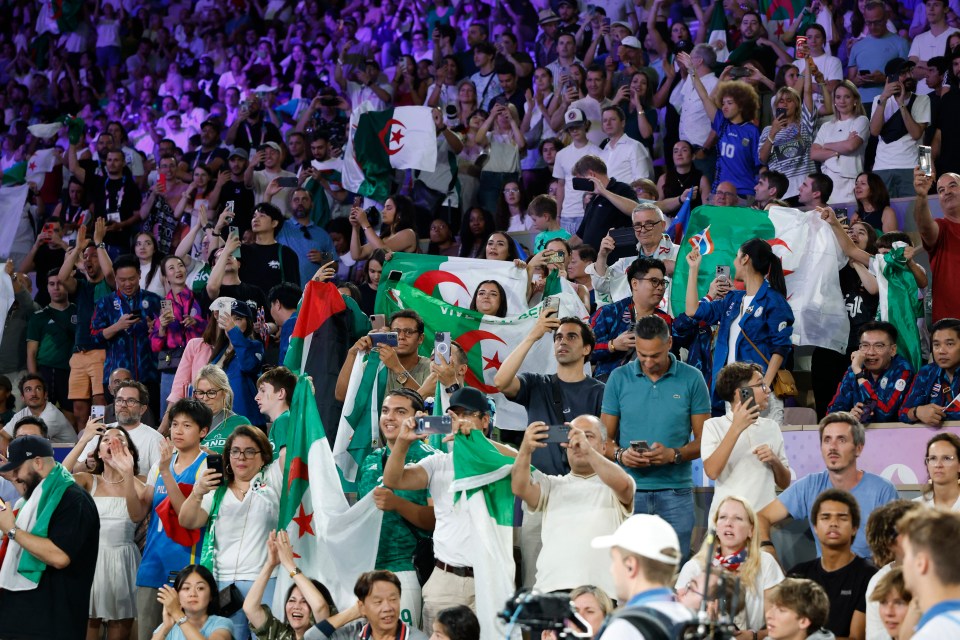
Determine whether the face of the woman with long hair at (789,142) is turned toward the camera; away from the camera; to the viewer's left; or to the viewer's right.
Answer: toward the camera

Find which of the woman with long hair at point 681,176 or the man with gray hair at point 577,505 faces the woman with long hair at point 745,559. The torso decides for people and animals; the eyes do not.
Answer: the woman with long hair at point 681,176

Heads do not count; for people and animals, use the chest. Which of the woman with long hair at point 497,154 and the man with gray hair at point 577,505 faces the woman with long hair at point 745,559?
the woman with long hair at point 497,154

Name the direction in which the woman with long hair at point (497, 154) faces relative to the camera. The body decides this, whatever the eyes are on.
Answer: toward the camera

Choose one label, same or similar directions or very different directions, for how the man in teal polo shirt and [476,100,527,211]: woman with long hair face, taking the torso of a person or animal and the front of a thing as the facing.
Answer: same or similar directions

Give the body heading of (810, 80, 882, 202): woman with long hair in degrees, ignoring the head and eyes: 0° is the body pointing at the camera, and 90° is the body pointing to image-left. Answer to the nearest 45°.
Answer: approximately 45°

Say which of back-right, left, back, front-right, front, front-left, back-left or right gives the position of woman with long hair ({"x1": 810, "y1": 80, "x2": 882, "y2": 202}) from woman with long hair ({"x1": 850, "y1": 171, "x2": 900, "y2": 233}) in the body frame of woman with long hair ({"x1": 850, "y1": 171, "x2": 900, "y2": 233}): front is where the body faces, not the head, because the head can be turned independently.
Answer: back-right

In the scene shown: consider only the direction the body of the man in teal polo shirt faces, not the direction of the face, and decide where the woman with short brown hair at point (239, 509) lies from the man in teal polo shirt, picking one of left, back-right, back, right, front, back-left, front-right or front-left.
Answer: right

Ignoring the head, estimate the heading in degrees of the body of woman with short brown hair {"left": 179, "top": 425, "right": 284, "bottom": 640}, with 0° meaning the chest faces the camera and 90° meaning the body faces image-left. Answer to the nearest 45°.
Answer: approximately 0°

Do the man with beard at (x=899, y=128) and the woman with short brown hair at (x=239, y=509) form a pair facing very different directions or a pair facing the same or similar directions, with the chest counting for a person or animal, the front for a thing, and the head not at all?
same or similar directions

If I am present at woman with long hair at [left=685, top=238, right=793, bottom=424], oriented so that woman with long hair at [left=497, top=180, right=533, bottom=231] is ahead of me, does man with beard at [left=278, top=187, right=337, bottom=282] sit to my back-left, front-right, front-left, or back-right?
front-left

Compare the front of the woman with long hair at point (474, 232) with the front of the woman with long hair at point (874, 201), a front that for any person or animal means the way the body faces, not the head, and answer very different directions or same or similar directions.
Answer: same or similar directions

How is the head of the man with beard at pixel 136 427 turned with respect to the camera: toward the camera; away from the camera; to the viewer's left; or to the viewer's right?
toward the camera

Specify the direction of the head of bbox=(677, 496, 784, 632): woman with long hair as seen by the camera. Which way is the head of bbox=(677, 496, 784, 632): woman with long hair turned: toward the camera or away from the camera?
toward the camera

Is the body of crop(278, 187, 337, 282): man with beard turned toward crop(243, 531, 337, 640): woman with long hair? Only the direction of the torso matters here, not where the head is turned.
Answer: yes

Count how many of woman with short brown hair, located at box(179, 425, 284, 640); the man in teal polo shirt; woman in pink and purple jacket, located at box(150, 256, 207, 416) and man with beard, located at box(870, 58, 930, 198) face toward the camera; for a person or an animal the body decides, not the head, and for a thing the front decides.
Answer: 4

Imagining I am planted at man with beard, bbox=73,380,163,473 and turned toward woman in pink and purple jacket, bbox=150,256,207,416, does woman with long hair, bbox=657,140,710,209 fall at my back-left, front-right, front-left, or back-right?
front-right

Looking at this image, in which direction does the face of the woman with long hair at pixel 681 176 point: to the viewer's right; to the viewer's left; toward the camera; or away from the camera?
toward the camera

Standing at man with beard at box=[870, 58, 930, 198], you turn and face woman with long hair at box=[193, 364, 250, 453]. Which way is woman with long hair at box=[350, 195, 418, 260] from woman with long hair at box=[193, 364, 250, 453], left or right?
right
